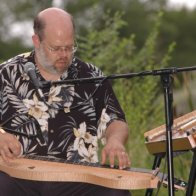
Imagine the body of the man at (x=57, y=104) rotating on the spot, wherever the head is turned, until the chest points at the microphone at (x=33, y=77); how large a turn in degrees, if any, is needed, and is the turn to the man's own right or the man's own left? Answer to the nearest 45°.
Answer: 0° — they already face it

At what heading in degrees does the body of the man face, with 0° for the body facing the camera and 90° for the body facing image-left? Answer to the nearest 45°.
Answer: approximately 0°

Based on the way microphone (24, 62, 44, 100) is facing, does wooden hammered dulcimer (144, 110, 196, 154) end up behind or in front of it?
behind

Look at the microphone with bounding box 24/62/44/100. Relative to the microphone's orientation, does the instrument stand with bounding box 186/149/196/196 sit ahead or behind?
behind

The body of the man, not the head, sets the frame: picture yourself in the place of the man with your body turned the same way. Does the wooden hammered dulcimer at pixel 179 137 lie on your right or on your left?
on your left

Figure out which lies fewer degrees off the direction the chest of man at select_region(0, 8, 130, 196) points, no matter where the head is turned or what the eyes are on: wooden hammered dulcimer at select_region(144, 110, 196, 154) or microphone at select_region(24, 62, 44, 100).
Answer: the microphone

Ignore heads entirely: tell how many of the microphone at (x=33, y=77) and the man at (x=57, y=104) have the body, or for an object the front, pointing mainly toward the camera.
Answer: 1

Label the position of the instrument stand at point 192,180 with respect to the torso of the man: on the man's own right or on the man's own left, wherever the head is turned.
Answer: on the man's own left
